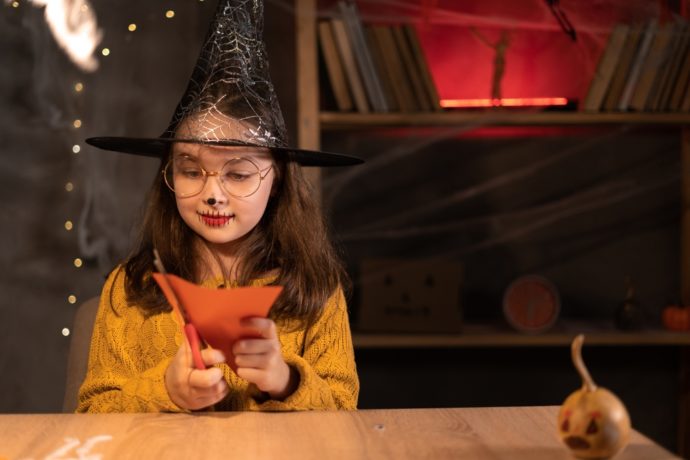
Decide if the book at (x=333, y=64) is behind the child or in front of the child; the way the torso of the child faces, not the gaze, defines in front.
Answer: behind

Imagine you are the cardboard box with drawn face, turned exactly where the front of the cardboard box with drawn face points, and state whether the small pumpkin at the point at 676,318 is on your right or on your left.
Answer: on your left

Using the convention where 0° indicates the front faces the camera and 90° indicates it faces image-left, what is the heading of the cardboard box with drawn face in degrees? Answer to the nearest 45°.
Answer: approximately 0°

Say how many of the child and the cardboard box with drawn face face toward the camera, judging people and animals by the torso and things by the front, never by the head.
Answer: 2

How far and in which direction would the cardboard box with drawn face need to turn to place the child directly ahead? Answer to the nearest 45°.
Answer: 0° — it already faces them

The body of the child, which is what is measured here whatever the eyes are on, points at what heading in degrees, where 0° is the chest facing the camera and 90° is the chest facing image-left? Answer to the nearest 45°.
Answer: approximately 0°

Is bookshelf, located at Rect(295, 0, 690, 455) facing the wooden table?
yes
